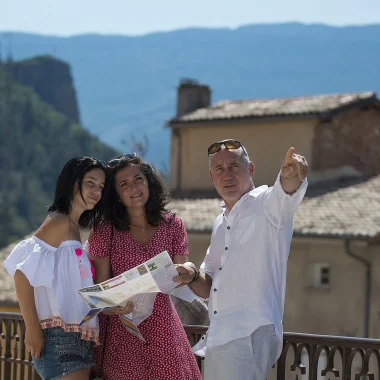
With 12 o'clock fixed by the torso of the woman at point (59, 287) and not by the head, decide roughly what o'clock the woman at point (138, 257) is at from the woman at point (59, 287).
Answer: the woman at point (138, 257) is roughly at 10 o'clock from the woman at point (59, 287).

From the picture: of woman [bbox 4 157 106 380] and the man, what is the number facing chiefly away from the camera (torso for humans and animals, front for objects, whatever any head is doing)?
0

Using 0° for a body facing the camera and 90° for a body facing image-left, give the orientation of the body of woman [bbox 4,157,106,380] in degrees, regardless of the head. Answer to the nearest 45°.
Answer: approximately 315°

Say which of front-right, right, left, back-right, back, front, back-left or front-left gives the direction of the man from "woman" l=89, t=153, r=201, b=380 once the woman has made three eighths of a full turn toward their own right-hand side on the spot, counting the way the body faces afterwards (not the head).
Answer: back

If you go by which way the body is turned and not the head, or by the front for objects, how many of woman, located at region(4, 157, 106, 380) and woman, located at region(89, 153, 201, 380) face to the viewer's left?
0

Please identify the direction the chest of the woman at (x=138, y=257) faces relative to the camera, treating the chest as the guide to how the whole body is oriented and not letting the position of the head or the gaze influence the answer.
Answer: toward the camera

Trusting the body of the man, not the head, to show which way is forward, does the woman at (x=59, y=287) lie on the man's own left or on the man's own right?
on the man's own right

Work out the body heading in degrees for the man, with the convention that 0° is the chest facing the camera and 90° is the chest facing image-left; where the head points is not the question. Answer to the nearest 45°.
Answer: approximately 45°

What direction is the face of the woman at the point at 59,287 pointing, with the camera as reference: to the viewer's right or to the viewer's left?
to the viewer's right
